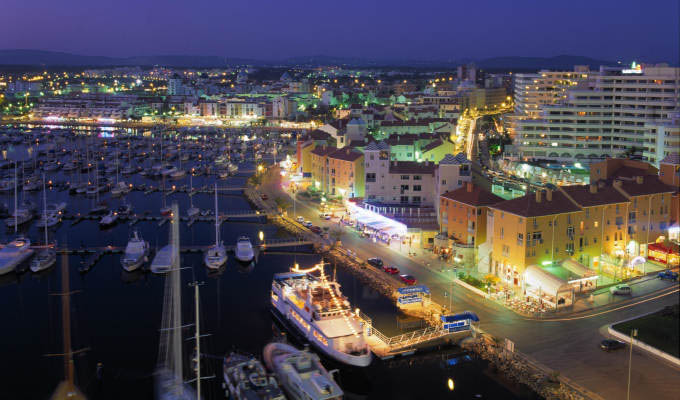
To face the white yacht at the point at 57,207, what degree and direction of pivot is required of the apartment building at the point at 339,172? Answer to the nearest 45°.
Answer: approximately 45° to its right

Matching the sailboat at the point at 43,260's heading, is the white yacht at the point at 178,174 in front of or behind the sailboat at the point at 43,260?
behind

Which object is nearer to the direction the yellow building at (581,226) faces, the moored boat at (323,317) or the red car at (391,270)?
the moored boat

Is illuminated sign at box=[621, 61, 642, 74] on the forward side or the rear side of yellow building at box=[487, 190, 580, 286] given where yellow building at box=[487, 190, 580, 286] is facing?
on the rear side
